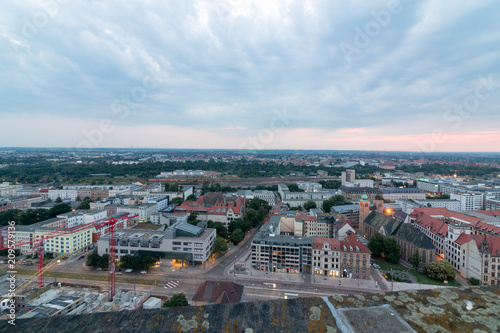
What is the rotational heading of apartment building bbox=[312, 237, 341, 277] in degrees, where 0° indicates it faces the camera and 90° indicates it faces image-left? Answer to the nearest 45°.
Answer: approximately 0°

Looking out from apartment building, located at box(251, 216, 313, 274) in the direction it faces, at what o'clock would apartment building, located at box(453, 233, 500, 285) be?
apartment building, located at box(453, 233, 500, 285) is roughly at 9 o'clock from apartment building, located at box(251, 216, 313, 274).

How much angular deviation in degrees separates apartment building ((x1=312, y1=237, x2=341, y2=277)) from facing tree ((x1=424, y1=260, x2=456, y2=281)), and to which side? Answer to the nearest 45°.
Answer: approximately 90° to its left

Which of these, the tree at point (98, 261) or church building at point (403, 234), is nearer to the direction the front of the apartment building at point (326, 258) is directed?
the tree

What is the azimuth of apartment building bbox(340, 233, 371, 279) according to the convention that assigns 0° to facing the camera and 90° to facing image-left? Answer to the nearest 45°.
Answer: approximately 0°

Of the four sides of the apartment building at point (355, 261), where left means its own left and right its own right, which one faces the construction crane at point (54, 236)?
right

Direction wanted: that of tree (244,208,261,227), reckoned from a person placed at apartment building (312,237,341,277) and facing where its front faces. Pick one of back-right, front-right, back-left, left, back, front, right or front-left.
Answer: back-right

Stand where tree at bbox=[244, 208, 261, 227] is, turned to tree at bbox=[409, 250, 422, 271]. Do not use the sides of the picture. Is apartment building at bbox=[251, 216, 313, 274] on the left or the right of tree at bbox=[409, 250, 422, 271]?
right
